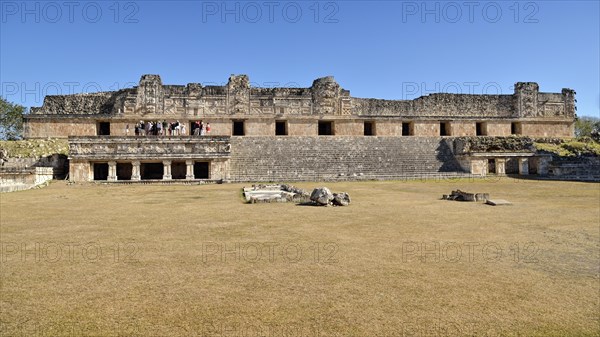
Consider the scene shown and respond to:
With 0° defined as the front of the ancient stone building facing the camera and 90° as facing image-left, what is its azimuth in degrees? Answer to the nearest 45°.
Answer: approximately 0°

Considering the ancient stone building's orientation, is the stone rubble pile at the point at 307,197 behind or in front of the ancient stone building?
in front

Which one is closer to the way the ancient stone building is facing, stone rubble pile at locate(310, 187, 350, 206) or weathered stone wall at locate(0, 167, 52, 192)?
the stone rubble pile

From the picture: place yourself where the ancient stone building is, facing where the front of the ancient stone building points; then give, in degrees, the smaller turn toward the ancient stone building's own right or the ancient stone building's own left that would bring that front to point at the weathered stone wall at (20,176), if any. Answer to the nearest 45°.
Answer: approximately 45° to the ancient stone building's own right

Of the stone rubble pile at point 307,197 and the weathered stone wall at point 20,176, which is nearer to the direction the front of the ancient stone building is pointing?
the stone rubble pile

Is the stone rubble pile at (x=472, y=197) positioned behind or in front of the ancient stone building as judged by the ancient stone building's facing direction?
in front

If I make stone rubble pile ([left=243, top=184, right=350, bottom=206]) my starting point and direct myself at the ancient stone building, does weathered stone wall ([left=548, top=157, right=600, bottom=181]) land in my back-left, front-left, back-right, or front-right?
front-right

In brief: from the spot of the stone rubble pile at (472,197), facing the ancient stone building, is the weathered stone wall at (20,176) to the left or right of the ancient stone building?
left
